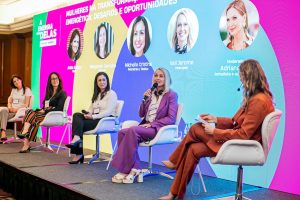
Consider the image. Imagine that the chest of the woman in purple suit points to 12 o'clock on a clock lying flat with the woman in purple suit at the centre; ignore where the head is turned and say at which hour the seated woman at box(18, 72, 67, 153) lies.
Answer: The seated woman is roughly at 3 o'clock from the woman in purple suit.

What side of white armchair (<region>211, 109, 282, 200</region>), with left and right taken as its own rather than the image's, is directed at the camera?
left

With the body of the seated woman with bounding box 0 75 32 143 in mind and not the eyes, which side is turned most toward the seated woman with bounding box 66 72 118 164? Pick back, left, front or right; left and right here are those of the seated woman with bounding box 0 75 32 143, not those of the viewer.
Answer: left

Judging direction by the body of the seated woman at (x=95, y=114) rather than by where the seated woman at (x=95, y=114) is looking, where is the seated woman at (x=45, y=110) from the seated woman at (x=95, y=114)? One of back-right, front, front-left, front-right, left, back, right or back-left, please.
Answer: right

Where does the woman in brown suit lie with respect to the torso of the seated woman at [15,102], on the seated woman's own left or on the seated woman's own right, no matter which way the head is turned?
on the seated woman's own left

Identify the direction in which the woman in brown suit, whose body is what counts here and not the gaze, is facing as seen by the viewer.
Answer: to the viewer's left

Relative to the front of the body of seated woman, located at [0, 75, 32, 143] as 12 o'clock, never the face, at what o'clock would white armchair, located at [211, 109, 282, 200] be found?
The white armchair is roughly at 10 o'clock from the seated woman.

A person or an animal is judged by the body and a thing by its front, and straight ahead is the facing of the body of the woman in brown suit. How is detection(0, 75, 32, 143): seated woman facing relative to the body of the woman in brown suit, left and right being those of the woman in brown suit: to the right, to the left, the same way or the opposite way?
to the left

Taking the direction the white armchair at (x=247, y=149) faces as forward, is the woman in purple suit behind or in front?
in front
